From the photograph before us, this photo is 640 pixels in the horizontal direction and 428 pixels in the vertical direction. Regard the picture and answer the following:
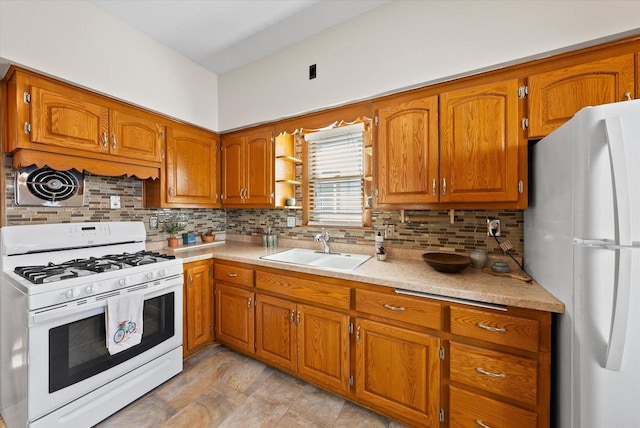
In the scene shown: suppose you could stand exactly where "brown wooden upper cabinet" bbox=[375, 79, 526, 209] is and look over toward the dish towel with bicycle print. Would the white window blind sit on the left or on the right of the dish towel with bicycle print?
right

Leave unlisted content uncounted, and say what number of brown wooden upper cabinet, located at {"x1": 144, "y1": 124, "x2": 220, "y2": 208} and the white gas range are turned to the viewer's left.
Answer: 0

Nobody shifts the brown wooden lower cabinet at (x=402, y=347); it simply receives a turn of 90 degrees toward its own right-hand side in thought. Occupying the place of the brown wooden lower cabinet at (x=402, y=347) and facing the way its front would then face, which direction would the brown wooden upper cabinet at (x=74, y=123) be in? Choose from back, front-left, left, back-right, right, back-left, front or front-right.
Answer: front-left

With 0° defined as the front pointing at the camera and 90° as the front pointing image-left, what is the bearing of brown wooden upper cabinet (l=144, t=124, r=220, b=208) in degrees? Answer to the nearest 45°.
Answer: approximately 315°

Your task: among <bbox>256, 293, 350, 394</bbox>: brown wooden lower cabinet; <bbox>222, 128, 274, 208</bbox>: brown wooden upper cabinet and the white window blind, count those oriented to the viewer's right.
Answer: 0

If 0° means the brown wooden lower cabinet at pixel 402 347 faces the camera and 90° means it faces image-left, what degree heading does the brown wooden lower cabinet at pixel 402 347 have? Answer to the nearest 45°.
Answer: approximately 45°

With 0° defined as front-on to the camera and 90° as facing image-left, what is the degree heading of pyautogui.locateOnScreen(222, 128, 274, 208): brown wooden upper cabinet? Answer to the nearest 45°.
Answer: approximately 45°

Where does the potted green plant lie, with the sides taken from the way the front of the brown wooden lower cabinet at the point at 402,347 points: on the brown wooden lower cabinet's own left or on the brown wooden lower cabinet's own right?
on the brown wooden lower cabinet's own right

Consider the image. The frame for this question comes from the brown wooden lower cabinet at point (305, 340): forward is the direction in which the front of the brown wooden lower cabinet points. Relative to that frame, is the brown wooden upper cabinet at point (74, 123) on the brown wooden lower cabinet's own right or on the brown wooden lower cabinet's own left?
on the brown wooden lower cabinet's own right

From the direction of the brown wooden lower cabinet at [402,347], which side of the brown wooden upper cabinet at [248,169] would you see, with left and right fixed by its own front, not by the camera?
left

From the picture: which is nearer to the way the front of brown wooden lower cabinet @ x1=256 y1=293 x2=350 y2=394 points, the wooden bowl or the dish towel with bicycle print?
the dish towel with bicycle print

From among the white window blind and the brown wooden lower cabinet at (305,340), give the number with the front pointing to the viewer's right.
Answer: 0

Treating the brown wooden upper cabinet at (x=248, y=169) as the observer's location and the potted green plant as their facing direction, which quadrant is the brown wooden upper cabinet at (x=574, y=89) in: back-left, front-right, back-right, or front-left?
back-left

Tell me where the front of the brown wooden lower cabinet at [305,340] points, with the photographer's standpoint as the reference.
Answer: facing the viewer and to the left of the viewer
